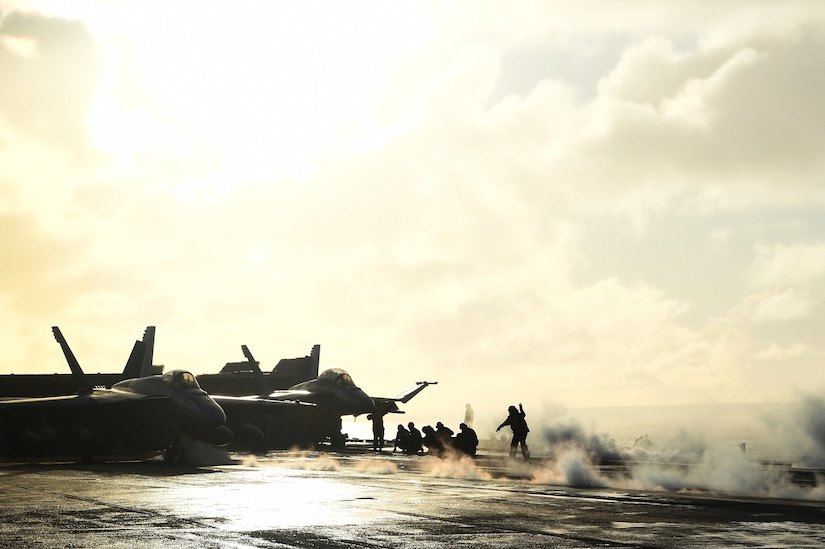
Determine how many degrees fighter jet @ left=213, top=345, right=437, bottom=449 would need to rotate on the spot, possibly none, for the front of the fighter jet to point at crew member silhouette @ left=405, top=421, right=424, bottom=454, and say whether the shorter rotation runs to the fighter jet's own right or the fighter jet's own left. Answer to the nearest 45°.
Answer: approximately 45° to the fighter jet's own left

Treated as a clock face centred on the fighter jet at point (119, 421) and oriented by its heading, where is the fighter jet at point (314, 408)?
the fighter jet at point (314, 408) is roughly at 9 o'clock from the fighter jet at point (119, 421).

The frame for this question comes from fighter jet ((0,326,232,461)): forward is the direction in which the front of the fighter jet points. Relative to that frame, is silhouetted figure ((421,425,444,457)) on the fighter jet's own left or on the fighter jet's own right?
on the fighter jet's own left

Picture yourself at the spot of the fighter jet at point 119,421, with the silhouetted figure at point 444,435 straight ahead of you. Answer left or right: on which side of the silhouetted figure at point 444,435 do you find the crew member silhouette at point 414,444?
left

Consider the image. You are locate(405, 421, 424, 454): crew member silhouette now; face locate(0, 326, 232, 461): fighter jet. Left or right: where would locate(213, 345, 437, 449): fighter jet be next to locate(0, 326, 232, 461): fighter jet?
right

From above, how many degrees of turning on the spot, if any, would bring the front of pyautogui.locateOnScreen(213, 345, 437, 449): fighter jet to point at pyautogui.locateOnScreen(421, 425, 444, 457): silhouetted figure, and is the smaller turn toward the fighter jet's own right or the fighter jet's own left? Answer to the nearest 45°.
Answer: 0° — it already faces them

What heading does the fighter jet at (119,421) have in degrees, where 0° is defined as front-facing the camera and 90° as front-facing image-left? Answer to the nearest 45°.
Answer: approximately 315°

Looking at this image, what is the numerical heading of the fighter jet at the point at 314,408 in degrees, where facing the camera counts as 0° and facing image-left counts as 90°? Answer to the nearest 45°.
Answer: approximately 315°
